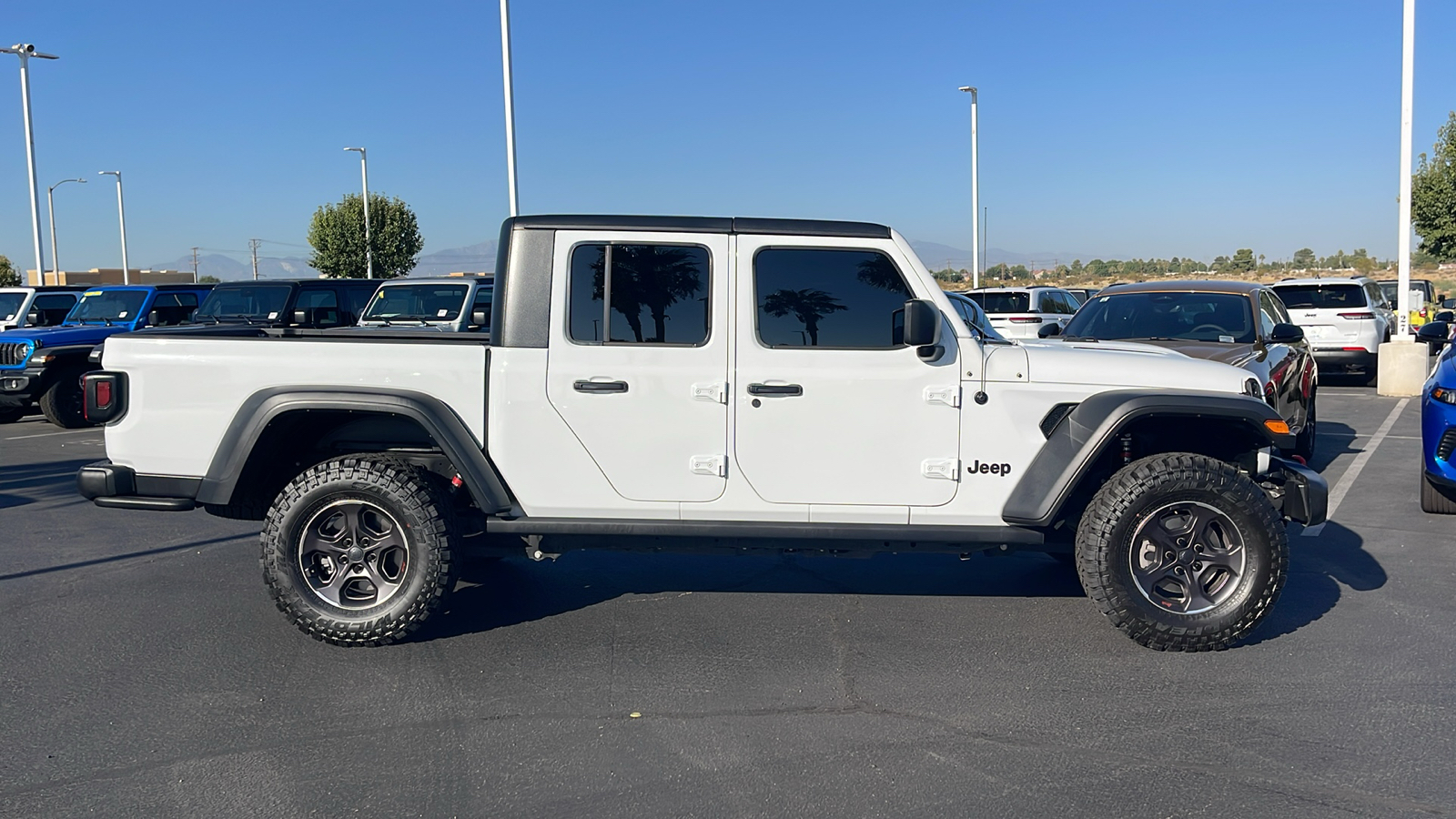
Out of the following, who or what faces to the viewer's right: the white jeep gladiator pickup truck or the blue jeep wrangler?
the white jeep gladiator pickup truck

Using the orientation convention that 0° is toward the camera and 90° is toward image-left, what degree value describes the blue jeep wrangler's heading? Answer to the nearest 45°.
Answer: approximately 45°

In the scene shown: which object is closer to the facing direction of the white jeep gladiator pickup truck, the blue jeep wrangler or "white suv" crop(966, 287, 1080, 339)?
the white suv

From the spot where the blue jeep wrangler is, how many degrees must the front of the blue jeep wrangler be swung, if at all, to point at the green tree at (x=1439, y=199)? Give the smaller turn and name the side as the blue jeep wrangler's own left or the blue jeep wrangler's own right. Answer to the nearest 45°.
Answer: approximately 135° to the blue jeep wrangler's own left

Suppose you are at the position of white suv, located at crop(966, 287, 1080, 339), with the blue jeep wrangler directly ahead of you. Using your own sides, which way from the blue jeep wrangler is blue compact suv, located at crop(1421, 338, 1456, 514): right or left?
left

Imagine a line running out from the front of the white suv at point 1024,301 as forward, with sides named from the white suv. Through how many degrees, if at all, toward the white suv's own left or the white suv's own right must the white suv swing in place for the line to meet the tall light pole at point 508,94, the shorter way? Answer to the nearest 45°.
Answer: approximately 135° to the white suv's own left

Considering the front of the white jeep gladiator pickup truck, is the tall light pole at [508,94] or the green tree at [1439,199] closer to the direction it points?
the green tree

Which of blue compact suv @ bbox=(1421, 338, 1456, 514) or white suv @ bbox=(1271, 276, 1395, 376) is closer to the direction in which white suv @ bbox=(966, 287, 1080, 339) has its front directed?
the white suv

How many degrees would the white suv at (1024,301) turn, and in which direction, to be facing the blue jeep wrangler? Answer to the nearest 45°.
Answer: approximately 180°

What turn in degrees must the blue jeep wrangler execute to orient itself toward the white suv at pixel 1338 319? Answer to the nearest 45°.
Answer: approximately 135° to its left

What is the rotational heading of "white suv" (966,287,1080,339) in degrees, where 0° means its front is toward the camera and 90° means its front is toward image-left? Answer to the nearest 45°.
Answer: approximately 225°

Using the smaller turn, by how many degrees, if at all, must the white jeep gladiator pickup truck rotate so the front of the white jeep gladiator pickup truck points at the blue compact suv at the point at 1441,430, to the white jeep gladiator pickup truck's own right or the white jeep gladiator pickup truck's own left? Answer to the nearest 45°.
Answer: approximately 45° to the white jeep gladiator pickup truck's own left

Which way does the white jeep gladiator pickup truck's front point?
to the viewer's right

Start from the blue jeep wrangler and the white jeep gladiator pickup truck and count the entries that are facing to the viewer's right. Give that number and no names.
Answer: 1

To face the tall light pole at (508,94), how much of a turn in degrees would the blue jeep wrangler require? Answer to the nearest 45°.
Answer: approximately 180°

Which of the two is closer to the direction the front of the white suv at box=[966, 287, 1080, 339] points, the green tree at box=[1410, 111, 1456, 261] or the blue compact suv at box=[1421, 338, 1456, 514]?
the green tree

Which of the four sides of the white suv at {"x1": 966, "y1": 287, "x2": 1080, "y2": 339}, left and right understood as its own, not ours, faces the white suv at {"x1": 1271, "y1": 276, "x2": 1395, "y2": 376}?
right
